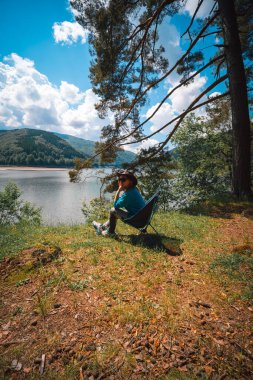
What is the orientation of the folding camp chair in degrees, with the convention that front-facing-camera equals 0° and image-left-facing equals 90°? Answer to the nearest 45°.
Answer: approximately 90°

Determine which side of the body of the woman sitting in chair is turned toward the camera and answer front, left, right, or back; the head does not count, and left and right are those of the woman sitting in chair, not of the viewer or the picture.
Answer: left

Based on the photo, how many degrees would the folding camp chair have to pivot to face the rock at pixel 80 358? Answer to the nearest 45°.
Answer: approximately 90° to its left

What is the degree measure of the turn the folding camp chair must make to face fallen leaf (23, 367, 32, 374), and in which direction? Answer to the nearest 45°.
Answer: approximately 90° to its left

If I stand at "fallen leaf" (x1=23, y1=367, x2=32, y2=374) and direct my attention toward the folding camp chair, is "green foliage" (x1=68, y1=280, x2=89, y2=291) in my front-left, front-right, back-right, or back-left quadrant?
front-left

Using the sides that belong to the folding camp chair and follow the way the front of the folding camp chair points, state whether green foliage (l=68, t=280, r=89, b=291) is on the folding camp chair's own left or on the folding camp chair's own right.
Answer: on the folding camp chair's own left

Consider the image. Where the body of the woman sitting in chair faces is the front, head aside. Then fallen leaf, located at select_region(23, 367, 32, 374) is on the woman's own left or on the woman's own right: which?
on the woman's own left
